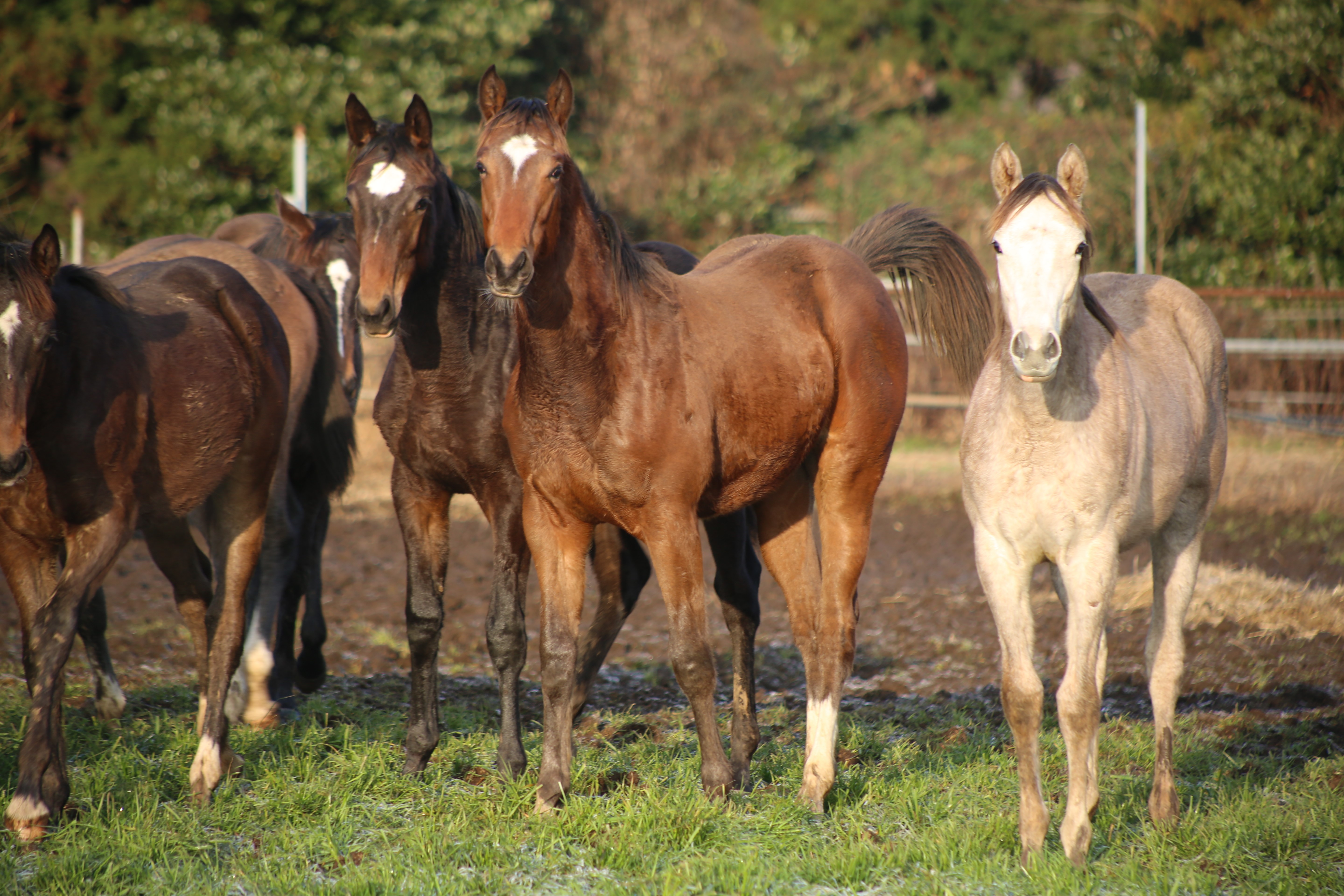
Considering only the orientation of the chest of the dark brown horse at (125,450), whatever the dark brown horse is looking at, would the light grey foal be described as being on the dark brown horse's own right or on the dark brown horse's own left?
on the dark brown horse's own left

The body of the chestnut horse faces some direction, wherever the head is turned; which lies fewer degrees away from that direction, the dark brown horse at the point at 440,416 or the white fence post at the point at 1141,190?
the dark brown horse

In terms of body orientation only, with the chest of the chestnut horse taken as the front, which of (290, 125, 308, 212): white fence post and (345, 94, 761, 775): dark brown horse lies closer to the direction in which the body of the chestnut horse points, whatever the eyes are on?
the dark brown horse

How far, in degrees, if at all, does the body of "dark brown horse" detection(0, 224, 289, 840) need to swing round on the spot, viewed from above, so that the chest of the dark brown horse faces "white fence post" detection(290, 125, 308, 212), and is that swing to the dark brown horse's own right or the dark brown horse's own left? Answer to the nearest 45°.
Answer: approximately 135° to the dark brown horse's own right

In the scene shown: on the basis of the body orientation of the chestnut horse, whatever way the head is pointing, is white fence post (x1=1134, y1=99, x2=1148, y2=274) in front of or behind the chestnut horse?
behind

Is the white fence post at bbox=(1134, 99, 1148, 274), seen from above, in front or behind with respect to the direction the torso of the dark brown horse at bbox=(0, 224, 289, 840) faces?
behind

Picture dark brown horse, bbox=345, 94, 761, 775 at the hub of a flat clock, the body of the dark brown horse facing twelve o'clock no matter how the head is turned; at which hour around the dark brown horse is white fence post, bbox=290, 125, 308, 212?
The white fence post is roughly at 4 o'clock from the dark brown horse.

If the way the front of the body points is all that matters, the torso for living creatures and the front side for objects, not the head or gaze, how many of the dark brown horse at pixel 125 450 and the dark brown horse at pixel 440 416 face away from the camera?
0

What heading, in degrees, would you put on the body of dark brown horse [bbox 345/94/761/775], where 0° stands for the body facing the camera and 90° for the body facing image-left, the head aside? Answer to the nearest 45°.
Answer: approximately 45°

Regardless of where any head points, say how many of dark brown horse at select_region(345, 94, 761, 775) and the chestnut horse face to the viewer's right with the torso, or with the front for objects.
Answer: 0

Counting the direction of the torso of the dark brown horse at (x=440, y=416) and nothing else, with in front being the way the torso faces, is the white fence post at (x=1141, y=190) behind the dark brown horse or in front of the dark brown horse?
behind
